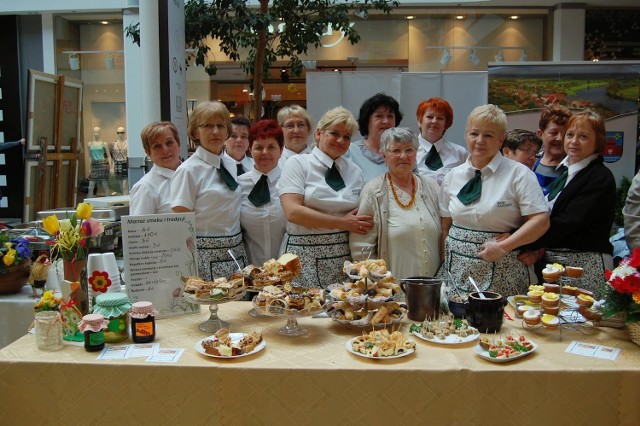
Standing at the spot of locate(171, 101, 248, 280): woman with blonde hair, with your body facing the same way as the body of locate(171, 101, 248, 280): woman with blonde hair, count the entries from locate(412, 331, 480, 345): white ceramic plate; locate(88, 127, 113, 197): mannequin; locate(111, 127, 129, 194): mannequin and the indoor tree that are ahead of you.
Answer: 1

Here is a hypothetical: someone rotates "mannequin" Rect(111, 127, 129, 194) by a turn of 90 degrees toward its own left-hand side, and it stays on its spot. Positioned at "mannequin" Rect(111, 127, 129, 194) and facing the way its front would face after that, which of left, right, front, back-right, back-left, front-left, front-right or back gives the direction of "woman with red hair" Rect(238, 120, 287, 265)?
right

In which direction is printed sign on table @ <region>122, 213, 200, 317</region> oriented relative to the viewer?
toward the camera

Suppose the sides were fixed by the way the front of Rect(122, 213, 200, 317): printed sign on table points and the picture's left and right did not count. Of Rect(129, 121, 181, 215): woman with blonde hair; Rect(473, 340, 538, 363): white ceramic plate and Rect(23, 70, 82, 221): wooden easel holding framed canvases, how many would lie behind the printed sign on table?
2

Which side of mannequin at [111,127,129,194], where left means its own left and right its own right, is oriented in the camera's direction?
front

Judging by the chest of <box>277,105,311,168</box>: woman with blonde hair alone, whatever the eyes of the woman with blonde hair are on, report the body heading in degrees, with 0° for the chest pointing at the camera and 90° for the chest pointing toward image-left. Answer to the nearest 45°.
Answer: approximately 0°

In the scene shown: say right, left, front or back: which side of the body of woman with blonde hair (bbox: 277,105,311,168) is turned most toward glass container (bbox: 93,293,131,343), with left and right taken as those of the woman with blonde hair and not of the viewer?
front

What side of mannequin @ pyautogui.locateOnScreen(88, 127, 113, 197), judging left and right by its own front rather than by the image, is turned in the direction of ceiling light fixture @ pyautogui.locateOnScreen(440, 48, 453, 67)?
left

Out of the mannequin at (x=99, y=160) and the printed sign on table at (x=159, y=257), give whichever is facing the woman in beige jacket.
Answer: the mannequin

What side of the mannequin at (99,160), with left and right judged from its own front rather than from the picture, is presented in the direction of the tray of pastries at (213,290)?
front

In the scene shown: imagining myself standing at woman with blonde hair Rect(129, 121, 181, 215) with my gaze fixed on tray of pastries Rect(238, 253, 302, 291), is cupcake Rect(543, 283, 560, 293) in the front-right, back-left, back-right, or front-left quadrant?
front-left

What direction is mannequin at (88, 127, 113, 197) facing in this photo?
toward the camera
